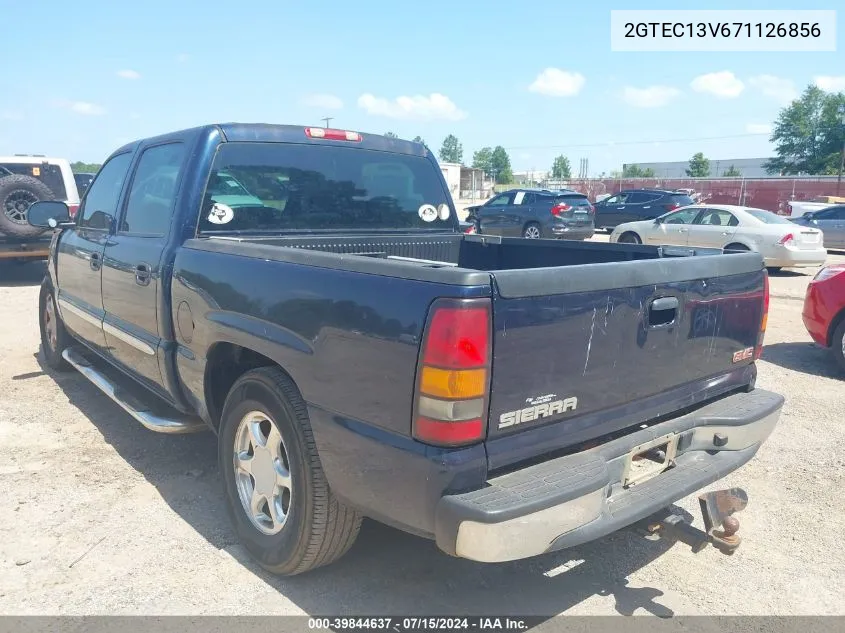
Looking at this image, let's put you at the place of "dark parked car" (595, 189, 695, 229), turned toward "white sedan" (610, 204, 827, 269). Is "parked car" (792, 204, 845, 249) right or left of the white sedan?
left

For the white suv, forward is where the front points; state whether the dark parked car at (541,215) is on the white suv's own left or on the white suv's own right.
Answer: on the white suv's own right

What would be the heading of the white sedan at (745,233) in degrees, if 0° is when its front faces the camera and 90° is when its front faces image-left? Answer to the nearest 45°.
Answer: approximately 135°

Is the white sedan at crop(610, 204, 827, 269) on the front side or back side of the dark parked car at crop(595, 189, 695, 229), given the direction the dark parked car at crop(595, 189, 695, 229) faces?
on the back side

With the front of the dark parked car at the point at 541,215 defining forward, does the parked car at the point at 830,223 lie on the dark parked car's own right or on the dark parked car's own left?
on the dark parked car's own right

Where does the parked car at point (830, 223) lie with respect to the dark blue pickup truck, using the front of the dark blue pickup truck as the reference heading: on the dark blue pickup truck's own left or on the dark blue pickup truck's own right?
on the dark blue pickup truck's own right

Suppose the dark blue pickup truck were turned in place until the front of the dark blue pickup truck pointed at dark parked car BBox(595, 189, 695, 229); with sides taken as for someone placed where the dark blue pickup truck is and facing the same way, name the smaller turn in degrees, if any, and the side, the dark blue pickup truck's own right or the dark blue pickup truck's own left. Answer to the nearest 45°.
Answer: approximately 45° to the dark blue pickup truck's own right

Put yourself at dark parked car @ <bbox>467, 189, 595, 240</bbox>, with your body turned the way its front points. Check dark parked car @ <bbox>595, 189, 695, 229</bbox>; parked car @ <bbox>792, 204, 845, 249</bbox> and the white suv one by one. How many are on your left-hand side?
1

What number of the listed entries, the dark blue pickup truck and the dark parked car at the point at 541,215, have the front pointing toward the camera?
0

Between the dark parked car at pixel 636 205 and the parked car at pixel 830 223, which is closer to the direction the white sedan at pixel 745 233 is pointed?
the dark parked car

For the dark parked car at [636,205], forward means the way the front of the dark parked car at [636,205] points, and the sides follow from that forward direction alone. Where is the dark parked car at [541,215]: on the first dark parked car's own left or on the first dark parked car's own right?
on the first dark parked car's own left

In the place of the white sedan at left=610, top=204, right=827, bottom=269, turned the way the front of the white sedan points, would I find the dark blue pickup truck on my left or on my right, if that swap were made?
on my left

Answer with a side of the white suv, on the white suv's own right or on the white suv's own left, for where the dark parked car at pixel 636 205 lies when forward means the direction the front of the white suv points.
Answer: on the white suv's own right
